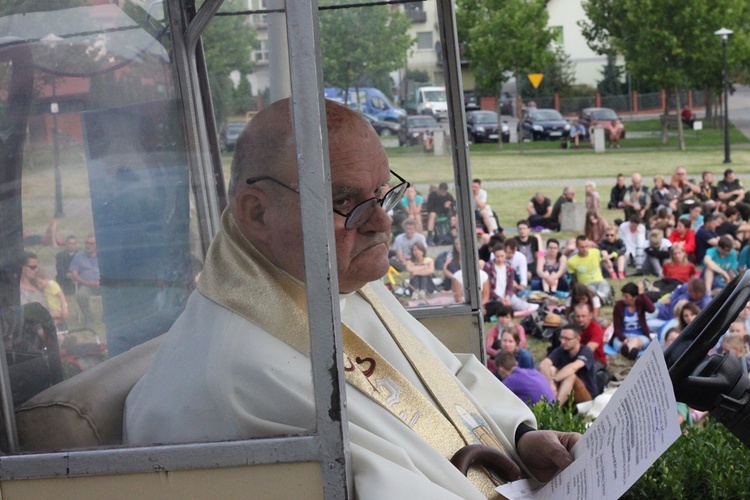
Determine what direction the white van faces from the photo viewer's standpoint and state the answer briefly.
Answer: facing the viewer and to the right of the viewer

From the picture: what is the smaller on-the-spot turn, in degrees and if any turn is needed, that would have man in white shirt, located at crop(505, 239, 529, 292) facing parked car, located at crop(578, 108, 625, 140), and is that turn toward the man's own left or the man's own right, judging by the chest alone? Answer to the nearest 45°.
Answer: approximately 135° to the man's own right

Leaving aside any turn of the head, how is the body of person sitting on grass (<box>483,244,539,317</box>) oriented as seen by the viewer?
toward the camera

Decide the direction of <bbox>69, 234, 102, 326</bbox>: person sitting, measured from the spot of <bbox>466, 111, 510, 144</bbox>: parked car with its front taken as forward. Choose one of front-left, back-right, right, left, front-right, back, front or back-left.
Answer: front-right

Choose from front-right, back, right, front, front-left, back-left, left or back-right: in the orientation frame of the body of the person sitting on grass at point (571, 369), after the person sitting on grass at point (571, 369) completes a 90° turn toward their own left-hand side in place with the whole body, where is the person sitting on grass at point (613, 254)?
back-left

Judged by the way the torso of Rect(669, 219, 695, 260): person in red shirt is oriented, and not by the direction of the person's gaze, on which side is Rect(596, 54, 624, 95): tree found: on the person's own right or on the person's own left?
on the person's own right

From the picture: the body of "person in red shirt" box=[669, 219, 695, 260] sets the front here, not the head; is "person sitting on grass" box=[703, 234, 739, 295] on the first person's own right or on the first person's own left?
on the first person's own left

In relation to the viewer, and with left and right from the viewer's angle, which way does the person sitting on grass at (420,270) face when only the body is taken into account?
facing the viewer

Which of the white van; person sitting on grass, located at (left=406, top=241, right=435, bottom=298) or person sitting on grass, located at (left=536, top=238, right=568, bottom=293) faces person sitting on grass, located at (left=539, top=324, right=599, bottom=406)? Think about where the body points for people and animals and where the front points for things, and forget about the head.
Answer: person sitting on grass, located at (left=536, top=238, right=568, bottom=293)

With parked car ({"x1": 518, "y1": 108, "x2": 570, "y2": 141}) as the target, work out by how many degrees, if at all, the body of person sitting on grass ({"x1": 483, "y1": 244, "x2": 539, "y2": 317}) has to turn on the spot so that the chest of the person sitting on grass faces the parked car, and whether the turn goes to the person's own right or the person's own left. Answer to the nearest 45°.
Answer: approximately 180°

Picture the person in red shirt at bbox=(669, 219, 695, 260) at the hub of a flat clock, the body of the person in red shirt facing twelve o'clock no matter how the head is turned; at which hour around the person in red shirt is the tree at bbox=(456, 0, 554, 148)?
The tree is roughly at 4 o'clock from the person in red shirt.

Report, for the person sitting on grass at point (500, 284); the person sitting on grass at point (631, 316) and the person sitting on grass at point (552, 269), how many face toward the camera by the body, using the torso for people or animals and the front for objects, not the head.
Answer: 3

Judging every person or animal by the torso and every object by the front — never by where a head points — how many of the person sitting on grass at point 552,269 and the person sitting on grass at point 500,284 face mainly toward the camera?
2

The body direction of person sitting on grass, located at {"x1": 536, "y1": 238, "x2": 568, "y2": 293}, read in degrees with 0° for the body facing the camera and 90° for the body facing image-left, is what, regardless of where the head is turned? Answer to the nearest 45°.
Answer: approximately 0°

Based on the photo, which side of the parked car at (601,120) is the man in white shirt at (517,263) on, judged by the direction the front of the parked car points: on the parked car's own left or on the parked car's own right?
on the parked car's own right
